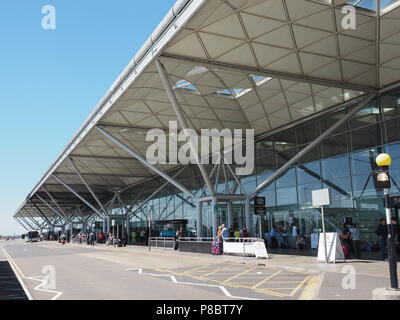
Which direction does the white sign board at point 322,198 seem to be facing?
toward the camera

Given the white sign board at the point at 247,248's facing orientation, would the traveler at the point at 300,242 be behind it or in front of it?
behind

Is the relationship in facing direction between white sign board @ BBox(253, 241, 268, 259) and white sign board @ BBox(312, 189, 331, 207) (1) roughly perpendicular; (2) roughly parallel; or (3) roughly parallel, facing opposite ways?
roughly parallel

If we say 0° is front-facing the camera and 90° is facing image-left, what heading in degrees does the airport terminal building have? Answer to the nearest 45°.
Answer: approximately 45°

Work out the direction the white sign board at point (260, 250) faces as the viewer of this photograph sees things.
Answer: facing the viewer

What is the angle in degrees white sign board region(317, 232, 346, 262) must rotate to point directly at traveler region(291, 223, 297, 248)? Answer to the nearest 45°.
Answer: approximately 135° to its right

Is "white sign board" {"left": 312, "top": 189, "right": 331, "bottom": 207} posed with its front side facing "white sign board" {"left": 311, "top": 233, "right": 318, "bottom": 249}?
no

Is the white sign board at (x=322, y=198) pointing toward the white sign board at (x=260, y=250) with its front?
no

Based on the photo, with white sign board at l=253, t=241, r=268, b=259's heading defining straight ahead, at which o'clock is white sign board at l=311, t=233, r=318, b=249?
white sign board at l=311, t=233, r=318, b=249 is roughly at 7 o'clock from white sign board at l=253, t=241, r=268, b=259.

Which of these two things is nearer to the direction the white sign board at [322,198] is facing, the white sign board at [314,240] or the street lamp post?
the street lamp post

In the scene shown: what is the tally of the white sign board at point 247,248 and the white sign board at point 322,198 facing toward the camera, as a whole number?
2

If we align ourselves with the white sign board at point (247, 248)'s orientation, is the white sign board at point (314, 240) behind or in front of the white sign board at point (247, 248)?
behind

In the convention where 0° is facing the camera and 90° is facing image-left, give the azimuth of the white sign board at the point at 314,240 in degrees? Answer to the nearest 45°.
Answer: approximately 0°

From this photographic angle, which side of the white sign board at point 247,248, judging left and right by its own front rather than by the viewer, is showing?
front
